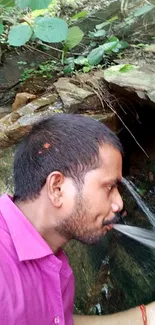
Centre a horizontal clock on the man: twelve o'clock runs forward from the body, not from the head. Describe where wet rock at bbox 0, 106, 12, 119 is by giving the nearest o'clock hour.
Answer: The wet rock is roughly at 9 o'clock from the man.

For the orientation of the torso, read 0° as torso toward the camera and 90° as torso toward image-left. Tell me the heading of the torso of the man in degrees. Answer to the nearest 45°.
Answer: approximately 270°

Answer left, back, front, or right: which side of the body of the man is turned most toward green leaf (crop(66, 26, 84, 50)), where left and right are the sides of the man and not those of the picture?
left

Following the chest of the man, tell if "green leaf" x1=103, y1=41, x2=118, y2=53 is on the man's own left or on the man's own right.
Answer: on the man's own left

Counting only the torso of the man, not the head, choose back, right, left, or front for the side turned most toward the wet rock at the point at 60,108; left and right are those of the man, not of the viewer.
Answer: left

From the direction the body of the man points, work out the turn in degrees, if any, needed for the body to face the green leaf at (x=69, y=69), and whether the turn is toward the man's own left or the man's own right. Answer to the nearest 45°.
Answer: approximately 90° to the man's own left

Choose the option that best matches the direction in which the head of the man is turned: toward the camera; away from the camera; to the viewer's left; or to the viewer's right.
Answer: to the viewer's right

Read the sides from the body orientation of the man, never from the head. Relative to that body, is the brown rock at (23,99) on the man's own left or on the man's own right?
on the man's own left

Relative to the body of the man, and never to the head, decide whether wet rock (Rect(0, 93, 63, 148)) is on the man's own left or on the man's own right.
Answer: on the man's own left
